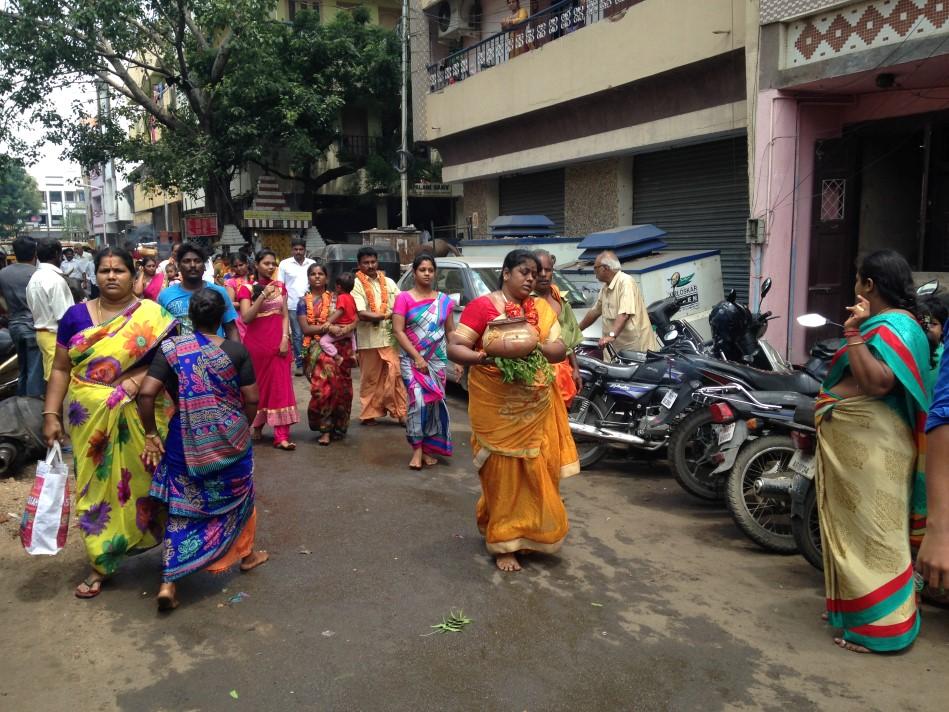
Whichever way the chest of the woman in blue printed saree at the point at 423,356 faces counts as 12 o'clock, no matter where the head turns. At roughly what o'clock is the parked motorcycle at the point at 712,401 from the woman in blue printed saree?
The parked motorcycle is roughly at 10 o'clock from the woman in blue printed saree.

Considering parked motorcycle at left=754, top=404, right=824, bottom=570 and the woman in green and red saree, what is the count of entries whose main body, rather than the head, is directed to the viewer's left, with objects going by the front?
1

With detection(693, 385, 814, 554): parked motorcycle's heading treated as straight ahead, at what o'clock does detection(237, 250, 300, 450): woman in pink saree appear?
The woman in pink saree is roughly at 8 o'clock from the parked motorcycle.

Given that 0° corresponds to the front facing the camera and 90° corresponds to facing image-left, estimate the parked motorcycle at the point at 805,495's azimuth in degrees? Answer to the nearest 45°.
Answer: approximately 225°

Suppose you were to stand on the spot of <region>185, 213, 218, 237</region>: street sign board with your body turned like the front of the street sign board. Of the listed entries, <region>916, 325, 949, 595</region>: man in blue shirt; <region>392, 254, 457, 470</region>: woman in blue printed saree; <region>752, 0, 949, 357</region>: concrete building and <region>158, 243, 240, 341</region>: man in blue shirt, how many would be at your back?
0

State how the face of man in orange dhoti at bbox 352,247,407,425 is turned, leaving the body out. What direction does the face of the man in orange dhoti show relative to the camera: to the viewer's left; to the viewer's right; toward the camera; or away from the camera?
toward the camera

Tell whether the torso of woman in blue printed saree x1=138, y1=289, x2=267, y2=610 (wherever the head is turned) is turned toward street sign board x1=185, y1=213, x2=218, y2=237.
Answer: yes

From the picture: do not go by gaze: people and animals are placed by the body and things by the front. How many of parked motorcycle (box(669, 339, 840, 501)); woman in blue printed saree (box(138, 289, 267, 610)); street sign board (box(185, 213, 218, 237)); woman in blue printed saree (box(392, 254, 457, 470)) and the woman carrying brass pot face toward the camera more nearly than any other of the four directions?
3

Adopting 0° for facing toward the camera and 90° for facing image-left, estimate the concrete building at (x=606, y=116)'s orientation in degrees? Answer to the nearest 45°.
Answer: approximately 45°

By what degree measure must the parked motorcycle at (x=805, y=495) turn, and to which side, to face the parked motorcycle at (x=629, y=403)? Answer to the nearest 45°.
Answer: approximately 90° to its left

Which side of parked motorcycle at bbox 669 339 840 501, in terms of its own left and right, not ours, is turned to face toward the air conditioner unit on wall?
left

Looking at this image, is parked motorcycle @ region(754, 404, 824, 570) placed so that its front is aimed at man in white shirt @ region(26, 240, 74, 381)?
no

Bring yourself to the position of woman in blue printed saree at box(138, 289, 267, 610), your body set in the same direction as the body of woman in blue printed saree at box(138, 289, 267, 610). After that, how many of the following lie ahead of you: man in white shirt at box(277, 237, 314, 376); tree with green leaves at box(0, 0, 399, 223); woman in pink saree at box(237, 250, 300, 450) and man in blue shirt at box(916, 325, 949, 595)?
3

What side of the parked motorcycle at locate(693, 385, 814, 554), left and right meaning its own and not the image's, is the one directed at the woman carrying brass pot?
back

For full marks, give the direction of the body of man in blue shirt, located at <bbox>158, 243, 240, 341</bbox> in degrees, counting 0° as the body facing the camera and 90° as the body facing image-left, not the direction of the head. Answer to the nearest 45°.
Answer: approximately 0°

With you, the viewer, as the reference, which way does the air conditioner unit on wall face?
facing the viewer and to the left of the viewer

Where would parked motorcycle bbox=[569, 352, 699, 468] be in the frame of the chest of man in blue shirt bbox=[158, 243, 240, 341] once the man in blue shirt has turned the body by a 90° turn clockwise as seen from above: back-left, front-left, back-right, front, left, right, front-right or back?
back

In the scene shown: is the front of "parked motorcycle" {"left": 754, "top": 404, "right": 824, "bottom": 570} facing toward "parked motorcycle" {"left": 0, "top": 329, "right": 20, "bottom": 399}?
no

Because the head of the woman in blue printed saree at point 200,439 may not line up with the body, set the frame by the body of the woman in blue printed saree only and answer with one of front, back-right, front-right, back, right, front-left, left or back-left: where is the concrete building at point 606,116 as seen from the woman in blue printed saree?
front-right

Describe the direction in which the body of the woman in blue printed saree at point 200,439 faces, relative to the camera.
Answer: away from the camera

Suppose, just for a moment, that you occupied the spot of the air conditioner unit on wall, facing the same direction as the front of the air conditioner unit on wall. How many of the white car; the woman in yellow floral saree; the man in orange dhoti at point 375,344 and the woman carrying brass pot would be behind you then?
0
